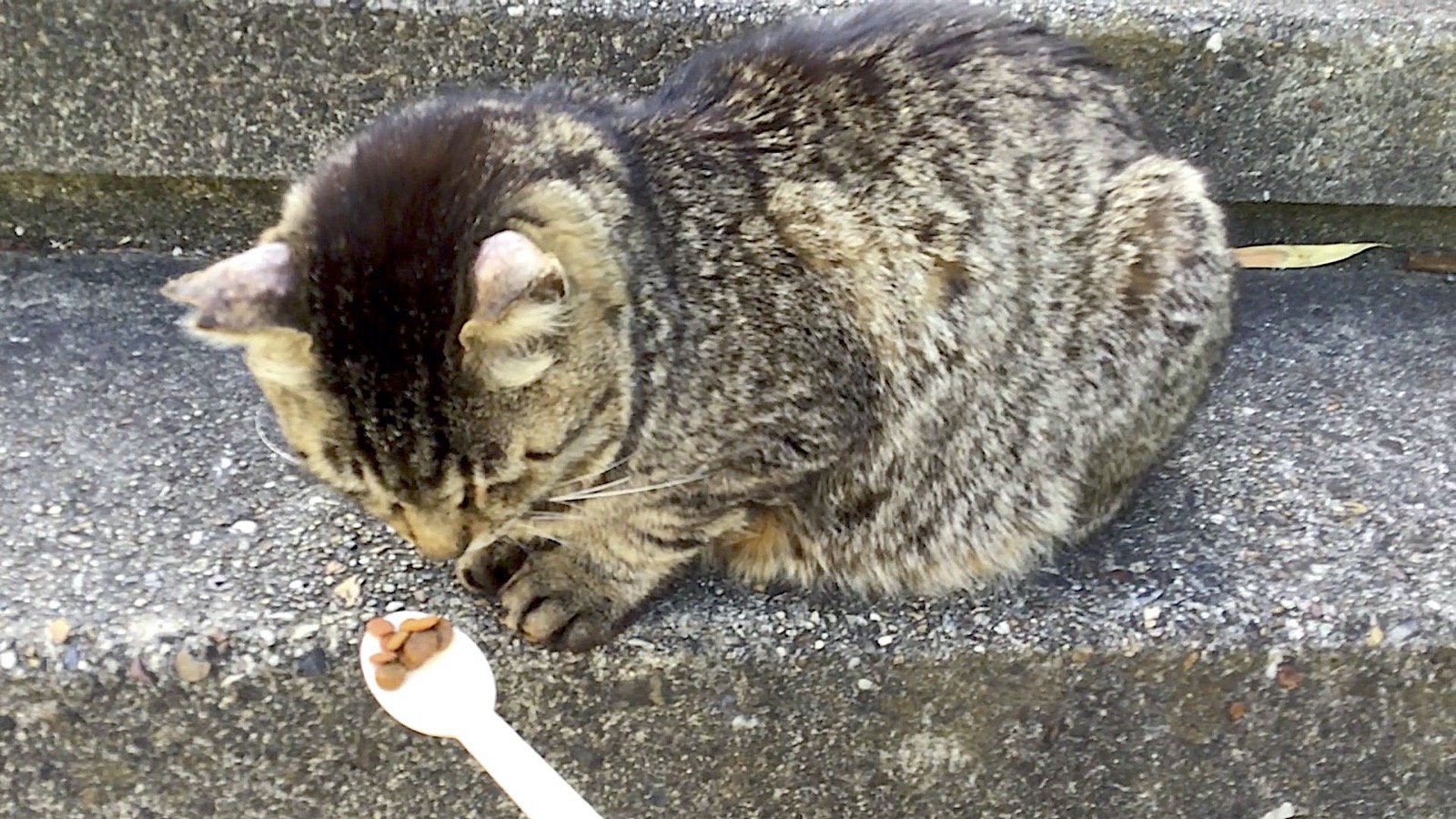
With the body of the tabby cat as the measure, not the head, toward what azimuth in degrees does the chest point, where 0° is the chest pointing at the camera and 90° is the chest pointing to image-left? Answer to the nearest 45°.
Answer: approximately 45°

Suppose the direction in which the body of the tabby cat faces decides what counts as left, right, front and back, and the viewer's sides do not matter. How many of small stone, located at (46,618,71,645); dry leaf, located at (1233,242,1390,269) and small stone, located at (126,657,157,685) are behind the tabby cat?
1

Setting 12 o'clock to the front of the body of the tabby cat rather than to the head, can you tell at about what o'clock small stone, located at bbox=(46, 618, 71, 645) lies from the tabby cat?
The small stone is roughly at 1 o'clock from the tabby cat.
